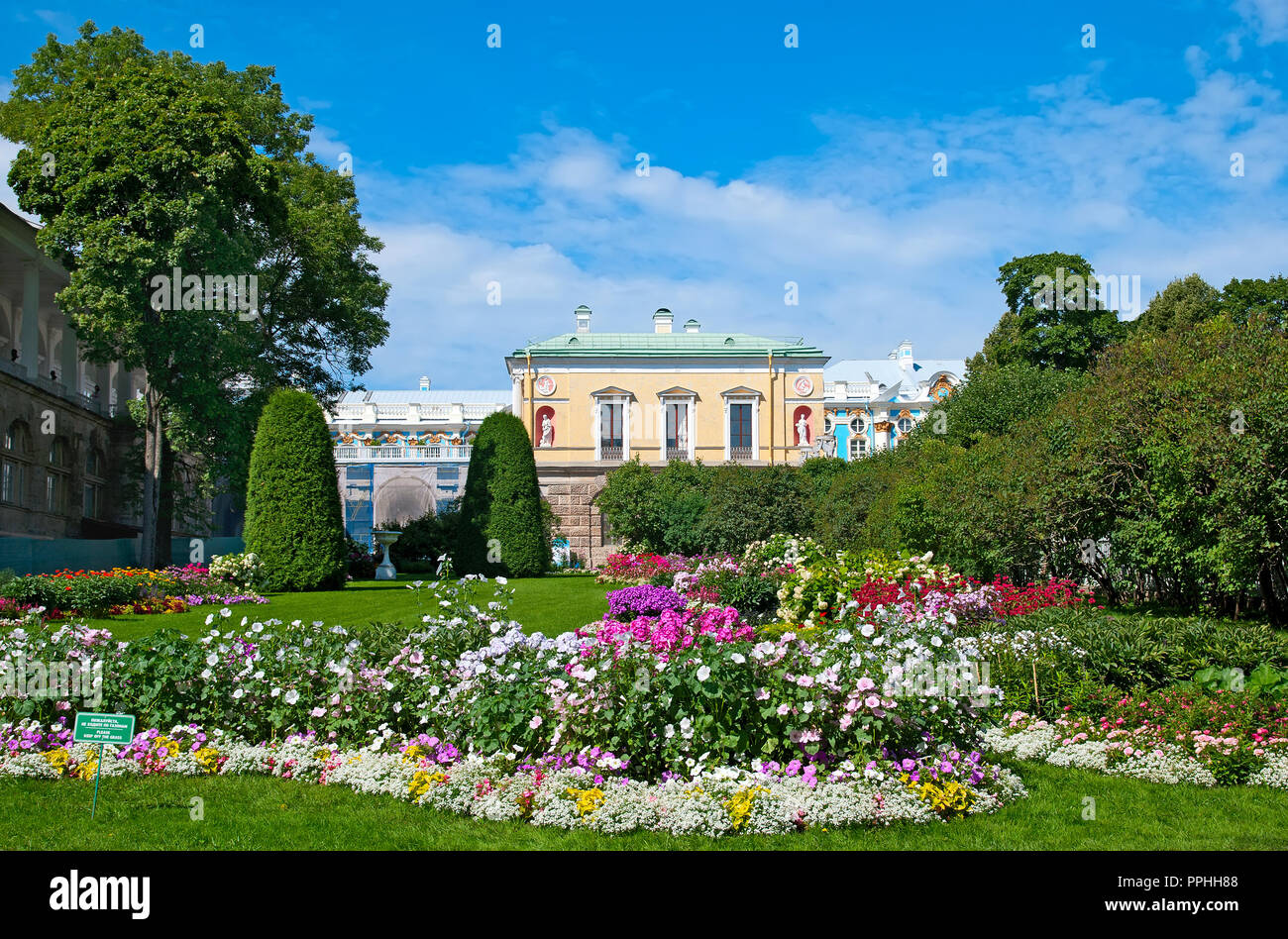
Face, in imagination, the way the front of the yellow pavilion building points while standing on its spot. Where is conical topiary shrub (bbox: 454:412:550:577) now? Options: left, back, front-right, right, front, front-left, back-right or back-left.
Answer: front

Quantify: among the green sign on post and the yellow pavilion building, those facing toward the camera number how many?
2

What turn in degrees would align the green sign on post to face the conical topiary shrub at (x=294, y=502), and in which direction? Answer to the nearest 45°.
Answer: approximately 180°

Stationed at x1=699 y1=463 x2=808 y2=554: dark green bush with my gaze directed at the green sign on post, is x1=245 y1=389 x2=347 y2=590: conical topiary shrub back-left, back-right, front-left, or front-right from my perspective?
front-right

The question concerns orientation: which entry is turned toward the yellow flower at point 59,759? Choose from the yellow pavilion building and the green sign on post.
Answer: the yellow pavilion building

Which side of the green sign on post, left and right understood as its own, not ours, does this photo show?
front

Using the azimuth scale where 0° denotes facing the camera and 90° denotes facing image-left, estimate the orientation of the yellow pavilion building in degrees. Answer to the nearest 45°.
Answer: approximately 0°

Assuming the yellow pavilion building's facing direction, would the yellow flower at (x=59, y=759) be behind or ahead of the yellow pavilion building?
ahead

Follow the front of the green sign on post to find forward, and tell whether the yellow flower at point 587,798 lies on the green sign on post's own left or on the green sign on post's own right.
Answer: on the green sign on post's own left

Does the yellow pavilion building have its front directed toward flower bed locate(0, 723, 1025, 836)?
yes

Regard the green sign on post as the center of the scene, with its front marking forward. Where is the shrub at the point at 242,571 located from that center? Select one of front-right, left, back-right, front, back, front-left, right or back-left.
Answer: back

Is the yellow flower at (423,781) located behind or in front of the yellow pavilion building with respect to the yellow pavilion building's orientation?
in front
